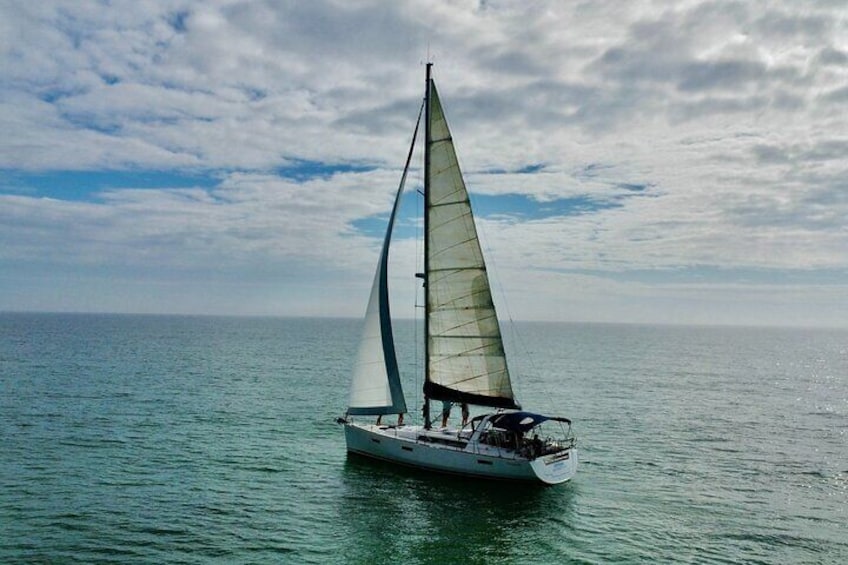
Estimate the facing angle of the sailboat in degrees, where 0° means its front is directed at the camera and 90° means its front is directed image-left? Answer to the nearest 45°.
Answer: approximately 135°
